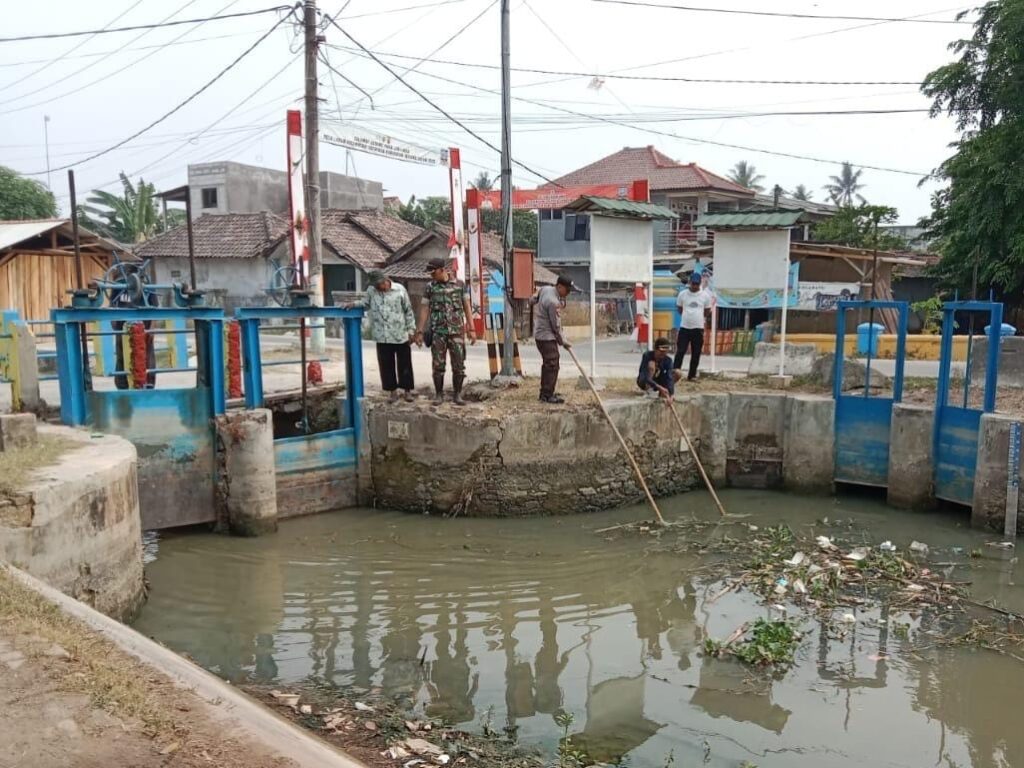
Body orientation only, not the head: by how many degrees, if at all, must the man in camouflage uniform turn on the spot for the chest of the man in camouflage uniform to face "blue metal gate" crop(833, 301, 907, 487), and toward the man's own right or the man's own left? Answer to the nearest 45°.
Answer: approximately 90° to the man's own left

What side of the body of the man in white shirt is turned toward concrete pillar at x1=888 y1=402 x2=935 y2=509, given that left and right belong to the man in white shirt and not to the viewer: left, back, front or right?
left

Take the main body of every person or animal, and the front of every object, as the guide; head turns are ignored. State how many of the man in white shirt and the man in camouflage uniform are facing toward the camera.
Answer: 2

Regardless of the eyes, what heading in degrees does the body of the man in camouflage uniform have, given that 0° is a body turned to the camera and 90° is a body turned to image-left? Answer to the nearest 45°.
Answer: approximately 0°

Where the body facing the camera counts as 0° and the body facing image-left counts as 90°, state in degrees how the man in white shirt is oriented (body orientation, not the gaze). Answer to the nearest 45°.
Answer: approximately 0°

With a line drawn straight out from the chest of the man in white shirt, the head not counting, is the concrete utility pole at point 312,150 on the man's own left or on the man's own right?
on the man's own right
